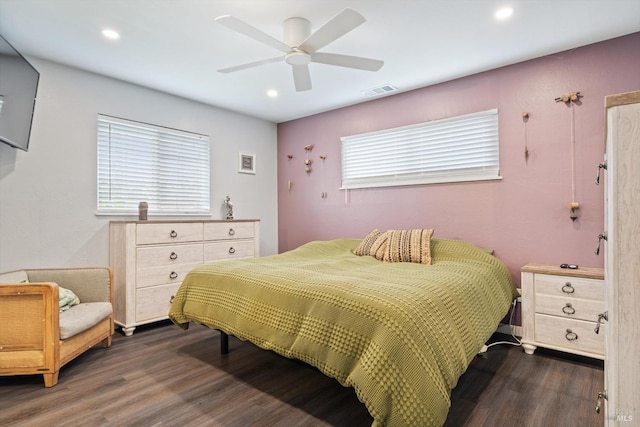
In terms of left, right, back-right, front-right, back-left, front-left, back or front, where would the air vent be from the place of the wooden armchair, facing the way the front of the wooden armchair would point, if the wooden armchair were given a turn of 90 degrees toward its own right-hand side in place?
back-left

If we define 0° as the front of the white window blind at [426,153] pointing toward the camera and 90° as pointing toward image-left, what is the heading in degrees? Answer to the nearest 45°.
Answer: approximately 45°

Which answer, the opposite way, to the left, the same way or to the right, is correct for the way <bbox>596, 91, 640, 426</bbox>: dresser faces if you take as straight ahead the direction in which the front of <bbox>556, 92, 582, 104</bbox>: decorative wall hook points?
to the right

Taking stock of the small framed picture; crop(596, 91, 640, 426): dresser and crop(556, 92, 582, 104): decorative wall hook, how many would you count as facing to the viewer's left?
1

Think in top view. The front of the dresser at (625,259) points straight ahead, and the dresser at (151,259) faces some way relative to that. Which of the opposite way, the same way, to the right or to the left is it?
the opposite way

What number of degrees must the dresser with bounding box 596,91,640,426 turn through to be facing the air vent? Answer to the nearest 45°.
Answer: approximately 45° to its right

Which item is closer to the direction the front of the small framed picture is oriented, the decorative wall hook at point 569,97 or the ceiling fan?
the decorative wall hook

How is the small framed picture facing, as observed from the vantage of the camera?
facing the viewer and to the right of the viewer

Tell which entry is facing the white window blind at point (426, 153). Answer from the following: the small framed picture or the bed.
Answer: the small framed picture

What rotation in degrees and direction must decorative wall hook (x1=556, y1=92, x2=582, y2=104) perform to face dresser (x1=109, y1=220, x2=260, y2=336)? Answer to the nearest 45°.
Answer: approximately 45° to its right

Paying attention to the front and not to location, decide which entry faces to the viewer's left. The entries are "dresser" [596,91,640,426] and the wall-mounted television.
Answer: the dresser

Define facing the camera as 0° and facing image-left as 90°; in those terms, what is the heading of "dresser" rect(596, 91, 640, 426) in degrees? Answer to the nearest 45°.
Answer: approximately 90°

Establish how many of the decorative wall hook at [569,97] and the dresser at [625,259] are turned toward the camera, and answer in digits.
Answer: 1

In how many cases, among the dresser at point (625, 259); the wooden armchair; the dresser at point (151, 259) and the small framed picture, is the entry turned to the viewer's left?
1

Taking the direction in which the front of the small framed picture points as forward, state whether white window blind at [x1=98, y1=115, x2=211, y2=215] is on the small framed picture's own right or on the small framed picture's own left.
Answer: on the small framed picture's own right
